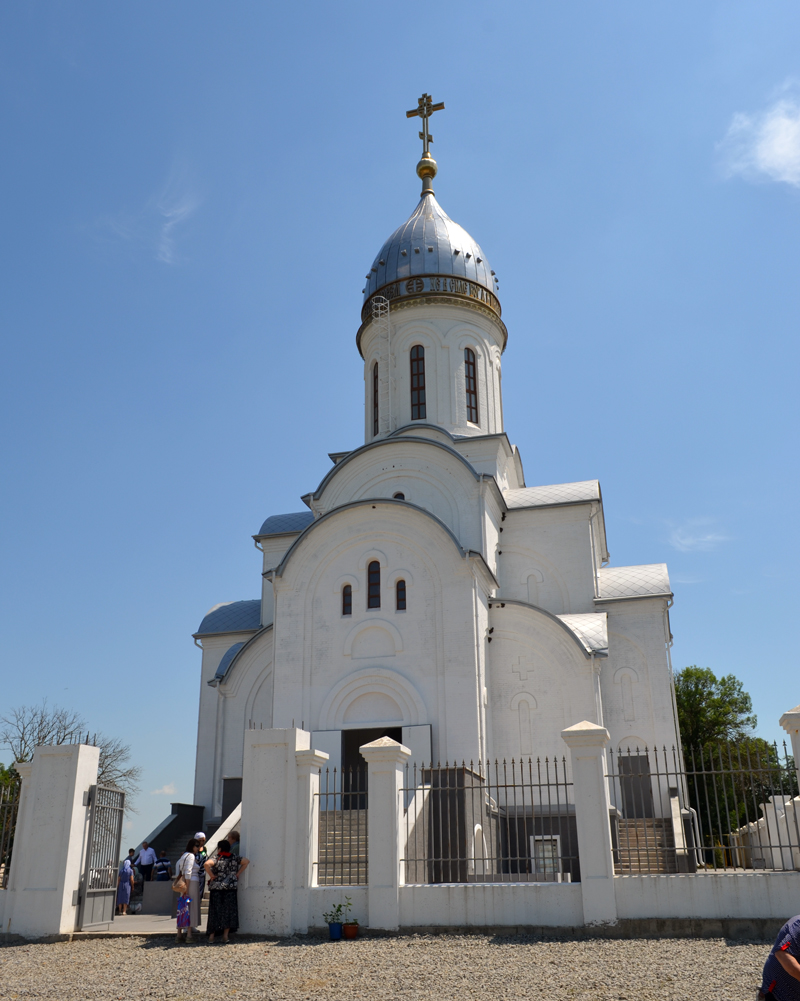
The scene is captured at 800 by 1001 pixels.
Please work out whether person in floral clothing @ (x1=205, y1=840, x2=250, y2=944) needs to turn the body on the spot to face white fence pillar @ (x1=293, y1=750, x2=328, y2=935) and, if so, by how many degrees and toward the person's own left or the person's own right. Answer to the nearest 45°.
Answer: approximately 90° to the person's own right

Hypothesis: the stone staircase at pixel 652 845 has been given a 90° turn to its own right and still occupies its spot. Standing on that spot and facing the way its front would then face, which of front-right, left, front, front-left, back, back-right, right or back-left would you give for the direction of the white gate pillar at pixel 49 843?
front-left

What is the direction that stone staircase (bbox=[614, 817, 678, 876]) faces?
toward the camera

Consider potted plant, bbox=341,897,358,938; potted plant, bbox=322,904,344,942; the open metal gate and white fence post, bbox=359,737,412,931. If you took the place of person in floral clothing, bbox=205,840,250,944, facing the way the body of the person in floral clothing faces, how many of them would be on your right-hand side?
3

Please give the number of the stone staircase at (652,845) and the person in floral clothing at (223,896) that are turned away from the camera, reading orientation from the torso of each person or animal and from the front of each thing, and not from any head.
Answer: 1

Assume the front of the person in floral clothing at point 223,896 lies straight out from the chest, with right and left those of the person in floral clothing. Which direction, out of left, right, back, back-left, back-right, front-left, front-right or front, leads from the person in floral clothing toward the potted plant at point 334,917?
right

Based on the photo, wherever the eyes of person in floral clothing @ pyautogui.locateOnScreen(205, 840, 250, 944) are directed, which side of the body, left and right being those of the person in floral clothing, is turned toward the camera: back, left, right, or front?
back

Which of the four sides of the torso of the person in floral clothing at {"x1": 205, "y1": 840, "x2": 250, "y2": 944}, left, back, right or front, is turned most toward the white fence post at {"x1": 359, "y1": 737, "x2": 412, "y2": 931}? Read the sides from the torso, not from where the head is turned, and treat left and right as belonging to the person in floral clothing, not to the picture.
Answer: right

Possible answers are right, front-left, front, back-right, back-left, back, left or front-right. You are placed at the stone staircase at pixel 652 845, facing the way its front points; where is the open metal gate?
front-right
